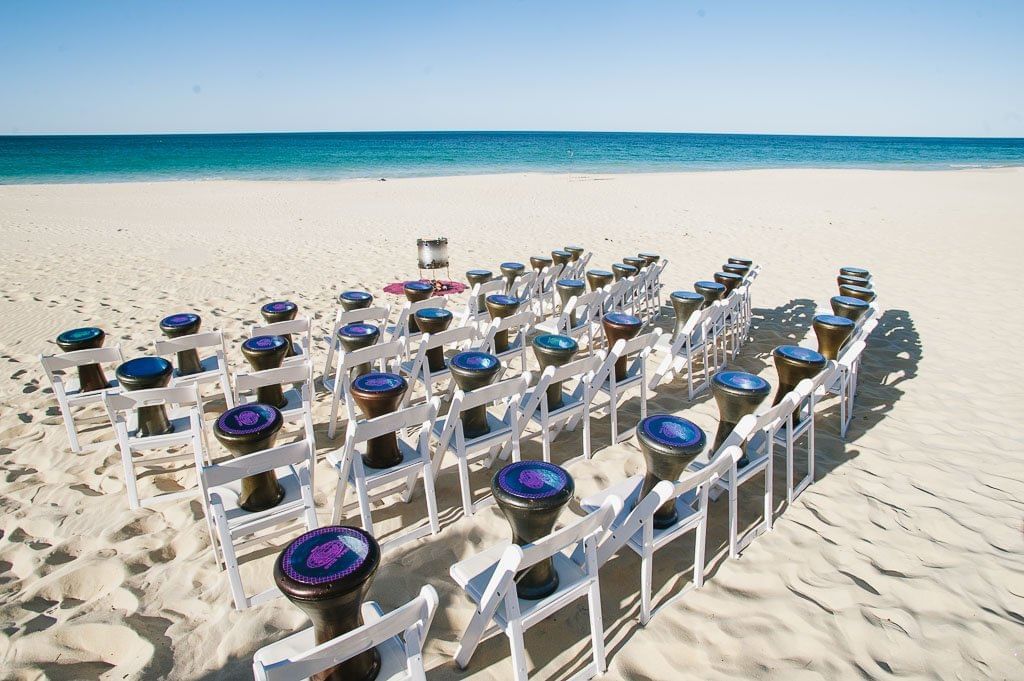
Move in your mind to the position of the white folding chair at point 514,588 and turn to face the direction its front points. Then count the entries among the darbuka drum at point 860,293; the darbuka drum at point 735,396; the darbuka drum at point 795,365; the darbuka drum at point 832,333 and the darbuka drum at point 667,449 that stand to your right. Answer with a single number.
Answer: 5

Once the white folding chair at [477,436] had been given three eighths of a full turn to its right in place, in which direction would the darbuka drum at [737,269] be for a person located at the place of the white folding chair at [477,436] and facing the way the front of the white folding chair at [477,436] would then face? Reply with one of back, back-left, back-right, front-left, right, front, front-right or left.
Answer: front-left

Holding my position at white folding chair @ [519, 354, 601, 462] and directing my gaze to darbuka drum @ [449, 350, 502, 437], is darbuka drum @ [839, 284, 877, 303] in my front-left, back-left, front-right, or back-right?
back-right

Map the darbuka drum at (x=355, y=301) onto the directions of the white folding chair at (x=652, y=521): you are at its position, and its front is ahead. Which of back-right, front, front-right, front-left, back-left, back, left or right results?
front

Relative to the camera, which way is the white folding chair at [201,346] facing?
away from the camera

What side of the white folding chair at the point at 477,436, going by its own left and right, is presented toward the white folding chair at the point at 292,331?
front

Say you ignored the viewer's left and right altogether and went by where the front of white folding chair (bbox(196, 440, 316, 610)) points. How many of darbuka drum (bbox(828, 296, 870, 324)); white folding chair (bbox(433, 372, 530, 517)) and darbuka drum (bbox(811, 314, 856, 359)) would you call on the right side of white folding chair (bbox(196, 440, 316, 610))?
3

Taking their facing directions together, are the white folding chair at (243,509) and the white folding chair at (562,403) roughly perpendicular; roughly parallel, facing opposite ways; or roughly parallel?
roughly parallel

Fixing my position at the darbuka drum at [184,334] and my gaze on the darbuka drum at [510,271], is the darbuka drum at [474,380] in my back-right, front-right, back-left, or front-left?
front-right

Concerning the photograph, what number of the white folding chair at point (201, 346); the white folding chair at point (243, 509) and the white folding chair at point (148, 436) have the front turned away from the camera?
3

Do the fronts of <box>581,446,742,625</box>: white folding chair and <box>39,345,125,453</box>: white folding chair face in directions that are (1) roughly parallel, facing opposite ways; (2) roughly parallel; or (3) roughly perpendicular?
roughly parallel

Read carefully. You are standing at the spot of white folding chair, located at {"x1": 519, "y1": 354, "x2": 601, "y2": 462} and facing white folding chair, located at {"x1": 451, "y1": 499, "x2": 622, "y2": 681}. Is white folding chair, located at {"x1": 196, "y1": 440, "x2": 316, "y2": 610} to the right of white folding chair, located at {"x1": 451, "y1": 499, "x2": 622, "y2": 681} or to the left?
right

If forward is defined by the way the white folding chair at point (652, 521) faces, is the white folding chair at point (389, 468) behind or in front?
in front

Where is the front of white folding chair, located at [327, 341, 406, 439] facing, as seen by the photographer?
facing away from the viewer and to the left of the viewer

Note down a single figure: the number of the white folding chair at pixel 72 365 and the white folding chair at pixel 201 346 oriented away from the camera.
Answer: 2

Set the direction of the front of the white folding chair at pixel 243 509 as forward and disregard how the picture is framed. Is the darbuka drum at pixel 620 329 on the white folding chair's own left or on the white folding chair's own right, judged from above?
on the white folding chair's own right

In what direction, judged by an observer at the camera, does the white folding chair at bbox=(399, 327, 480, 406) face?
facing away from the viewer and to the left of the viewer

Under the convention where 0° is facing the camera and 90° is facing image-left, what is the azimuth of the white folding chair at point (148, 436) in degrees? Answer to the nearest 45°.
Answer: approximately 180°

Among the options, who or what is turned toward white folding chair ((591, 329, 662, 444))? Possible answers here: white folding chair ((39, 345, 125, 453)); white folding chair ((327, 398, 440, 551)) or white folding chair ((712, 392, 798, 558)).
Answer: white folding chair ((712, 392, 798, 558))

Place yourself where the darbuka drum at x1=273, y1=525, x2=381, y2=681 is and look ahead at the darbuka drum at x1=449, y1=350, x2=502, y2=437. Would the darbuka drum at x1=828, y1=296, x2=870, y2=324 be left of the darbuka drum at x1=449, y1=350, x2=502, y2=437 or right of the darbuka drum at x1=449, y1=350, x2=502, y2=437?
right
